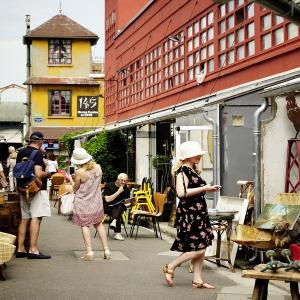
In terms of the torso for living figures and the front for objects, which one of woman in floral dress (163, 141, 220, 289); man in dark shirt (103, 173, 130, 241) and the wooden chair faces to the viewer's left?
the wooden chair

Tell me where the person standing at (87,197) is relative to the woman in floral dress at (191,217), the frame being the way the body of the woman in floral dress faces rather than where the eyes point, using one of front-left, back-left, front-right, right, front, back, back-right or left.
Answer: back-left

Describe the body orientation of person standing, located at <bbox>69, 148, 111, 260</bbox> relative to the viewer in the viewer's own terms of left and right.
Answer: facing away from the viewer and to the left of the viewer

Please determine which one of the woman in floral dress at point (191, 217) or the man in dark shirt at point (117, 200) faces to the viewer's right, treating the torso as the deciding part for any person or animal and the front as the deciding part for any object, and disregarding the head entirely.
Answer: the woman in floral dress

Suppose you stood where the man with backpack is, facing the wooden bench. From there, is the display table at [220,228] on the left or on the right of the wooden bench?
left

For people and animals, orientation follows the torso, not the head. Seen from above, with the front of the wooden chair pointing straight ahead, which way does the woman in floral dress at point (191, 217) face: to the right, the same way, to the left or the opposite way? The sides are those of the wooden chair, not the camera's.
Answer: the opposite way

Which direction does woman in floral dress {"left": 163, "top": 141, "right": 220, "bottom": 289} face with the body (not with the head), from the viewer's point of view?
to the viewer's right

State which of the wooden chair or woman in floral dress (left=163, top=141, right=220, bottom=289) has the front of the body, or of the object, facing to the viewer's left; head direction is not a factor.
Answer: the wooden chair

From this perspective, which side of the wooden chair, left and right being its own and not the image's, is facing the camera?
left
